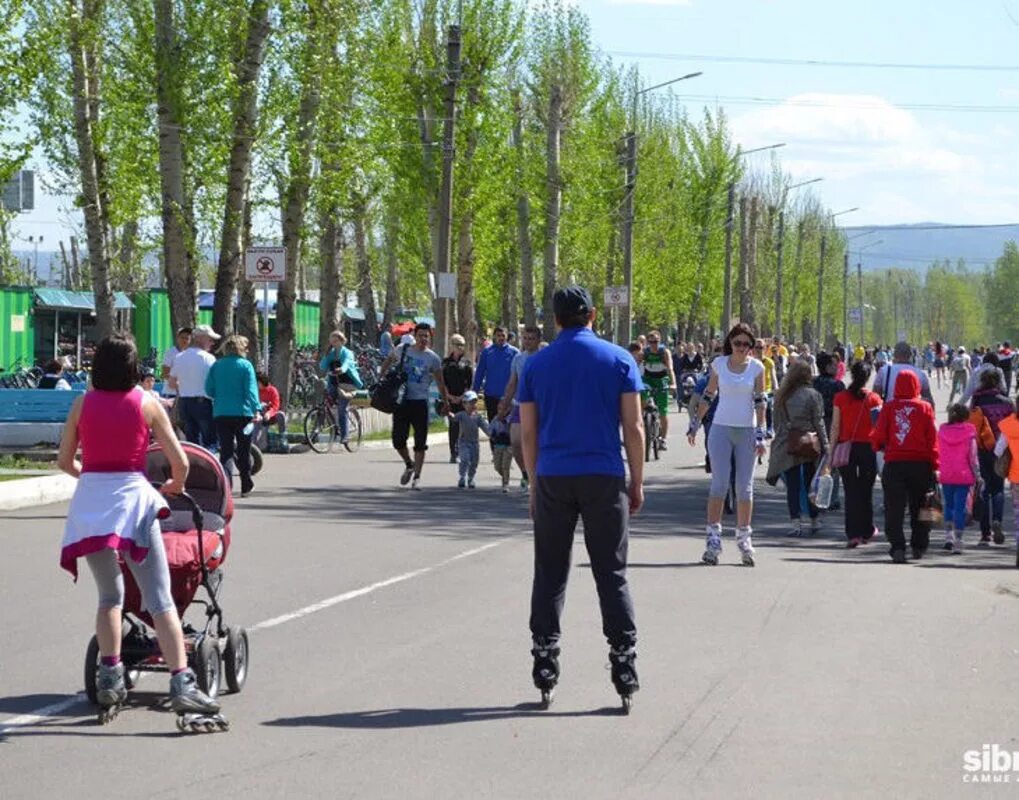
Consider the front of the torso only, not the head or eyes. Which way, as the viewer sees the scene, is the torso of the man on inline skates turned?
away from the camera

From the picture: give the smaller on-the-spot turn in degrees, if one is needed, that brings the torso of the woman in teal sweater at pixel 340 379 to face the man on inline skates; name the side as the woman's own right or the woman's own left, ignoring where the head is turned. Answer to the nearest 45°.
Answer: approximately 45° to the woman's own left

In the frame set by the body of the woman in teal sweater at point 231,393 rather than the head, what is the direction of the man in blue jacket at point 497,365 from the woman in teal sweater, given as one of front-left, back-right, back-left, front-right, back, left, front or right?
front-right

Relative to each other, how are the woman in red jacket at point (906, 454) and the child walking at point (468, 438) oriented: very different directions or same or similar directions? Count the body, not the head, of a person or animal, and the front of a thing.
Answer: very different directions

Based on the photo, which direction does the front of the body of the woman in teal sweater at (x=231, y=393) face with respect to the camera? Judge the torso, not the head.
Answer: away from the camera

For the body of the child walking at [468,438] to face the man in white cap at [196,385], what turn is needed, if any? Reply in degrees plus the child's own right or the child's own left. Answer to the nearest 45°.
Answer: approximately 45° to the child's own right

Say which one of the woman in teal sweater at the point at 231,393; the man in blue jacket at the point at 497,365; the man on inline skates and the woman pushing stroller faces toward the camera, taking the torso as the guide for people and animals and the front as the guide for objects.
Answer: the man in blue jacket

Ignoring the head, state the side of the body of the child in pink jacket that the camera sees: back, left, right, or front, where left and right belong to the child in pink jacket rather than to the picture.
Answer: back

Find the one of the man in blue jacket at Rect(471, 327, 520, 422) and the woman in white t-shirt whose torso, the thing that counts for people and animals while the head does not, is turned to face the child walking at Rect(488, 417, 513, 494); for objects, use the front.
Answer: the man in blue jacket

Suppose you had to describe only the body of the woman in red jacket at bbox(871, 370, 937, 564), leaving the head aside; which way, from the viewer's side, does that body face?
away from the camera

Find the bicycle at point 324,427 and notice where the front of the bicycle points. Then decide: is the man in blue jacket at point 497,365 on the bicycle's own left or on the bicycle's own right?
on the bicycle's own left

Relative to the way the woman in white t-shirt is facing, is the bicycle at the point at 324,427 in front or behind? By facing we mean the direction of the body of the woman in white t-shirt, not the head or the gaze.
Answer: behind
